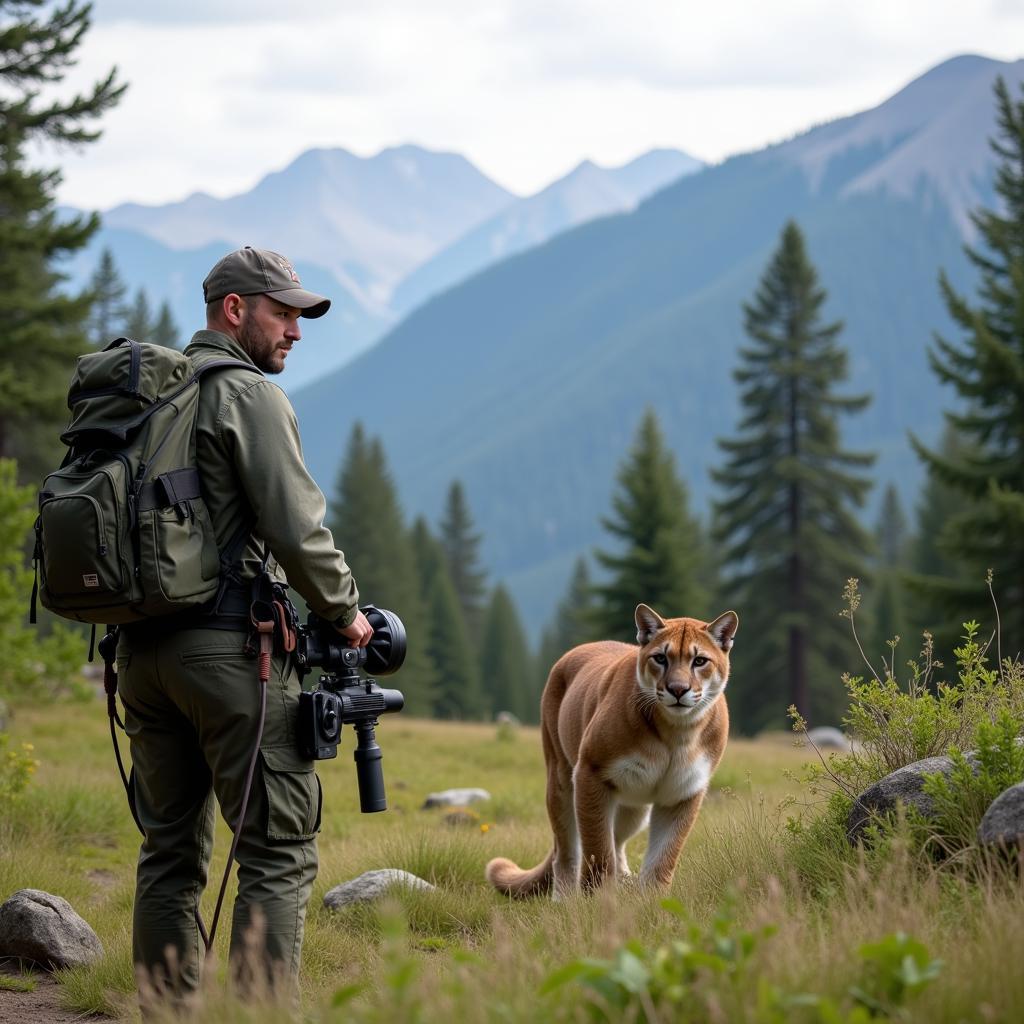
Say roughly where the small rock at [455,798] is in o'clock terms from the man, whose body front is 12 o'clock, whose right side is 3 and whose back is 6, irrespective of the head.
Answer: The small rock is roughly at 11 o'clock from the man.

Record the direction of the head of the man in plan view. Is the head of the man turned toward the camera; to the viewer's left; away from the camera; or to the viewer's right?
to the viewer's right

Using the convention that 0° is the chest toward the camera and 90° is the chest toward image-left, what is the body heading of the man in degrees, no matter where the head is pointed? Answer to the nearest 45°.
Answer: approximately 225°

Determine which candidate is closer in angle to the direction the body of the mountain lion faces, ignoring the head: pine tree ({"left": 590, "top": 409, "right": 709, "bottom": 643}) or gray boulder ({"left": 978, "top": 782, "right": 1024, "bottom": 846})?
the gray boulder

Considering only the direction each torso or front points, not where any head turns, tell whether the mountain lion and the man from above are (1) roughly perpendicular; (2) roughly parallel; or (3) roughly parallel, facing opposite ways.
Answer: roughly perpendicular

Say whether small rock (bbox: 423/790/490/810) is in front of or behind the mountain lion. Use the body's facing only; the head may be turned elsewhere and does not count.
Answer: behind

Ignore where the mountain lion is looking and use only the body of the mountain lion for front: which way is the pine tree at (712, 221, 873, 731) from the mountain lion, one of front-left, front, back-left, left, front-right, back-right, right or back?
back-left

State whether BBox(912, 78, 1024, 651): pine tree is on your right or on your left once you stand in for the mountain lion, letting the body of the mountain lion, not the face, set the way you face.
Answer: on your left
